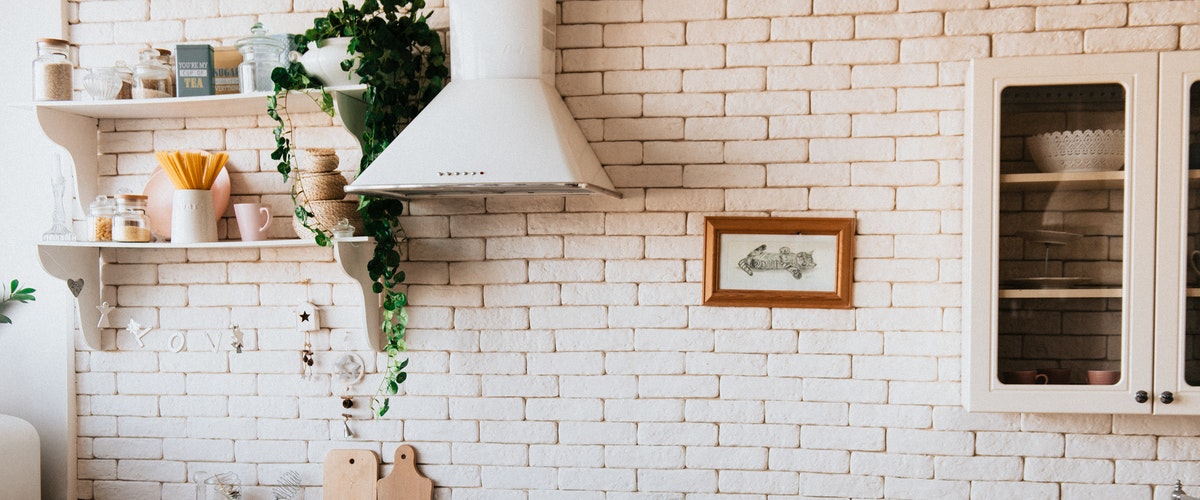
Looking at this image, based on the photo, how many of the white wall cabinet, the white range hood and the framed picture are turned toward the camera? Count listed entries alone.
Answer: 3

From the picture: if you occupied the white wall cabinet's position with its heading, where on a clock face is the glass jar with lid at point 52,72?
The glass jar with lid is roughly at 2 o'clock from the white wall cabinet.

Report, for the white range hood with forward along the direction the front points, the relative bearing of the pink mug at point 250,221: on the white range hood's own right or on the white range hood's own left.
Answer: on the white range hood's own right

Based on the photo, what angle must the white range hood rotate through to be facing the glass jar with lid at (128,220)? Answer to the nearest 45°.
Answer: approximately 90° to its right

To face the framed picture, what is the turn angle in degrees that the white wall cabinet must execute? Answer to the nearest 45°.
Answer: approximately 90° to its right

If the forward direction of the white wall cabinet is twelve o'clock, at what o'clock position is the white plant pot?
The white plant pot is roughly at 2 o'clock from the white wall cabinet.

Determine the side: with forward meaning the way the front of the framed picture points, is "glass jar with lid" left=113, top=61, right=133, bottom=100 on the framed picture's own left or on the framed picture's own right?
on the framed picture's own right

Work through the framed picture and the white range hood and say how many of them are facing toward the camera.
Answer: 2

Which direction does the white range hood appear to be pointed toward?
toward the camera

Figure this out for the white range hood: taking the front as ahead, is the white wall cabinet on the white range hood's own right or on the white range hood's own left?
on the white range hood's own left

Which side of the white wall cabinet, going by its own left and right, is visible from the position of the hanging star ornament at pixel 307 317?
right

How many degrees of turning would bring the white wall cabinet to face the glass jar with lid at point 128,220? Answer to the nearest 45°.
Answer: approximately 45° to its right

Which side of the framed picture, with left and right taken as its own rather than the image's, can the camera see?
front
